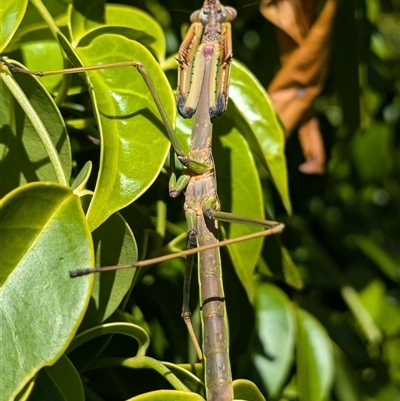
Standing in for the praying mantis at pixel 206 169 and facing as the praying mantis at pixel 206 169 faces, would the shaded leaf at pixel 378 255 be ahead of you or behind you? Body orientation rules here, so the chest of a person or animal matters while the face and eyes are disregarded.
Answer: behind

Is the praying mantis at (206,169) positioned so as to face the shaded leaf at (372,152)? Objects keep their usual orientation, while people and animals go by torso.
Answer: no
